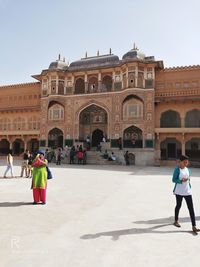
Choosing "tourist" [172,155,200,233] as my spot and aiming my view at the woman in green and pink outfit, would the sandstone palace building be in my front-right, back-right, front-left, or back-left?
front-right

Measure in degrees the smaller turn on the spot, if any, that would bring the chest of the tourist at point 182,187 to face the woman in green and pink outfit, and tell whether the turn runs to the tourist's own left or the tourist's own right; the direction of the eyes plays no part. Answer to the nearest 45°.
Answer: approximately 135° to the tourist's own right

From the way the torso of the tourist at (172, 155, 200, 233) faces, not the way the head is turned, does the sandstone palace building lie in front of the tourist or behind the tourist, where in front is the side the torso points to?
behind

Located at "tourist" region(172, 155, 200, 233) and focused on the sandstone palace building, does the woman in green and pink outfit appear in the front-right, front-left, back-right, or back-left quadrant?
front-left
